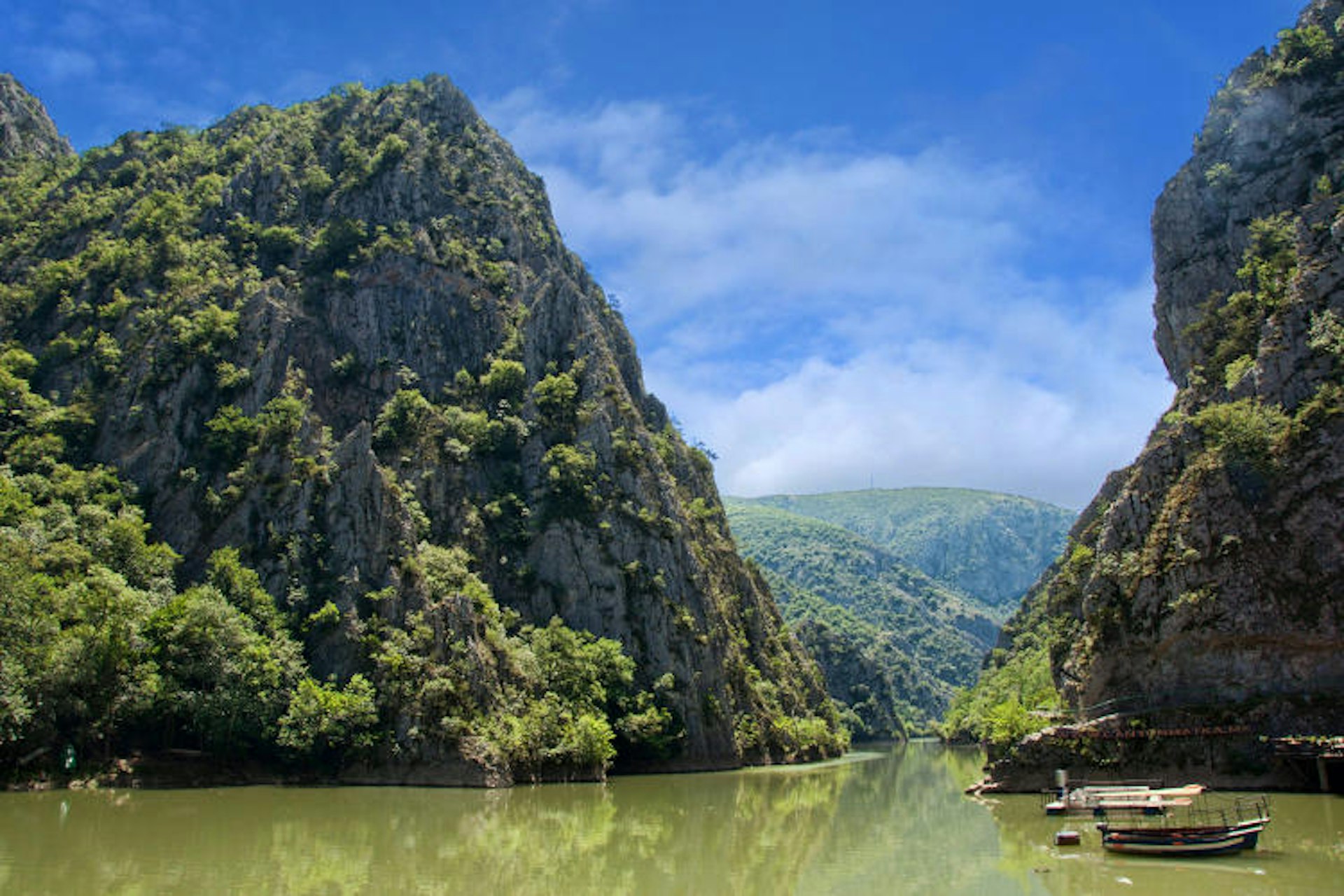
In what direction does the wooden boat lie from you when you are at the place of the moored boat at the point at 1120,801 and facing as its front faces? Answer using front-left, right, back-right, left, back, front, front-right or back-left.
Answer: right

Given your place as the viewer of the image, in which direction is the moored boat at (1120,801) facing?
facing to the right of the viewer
